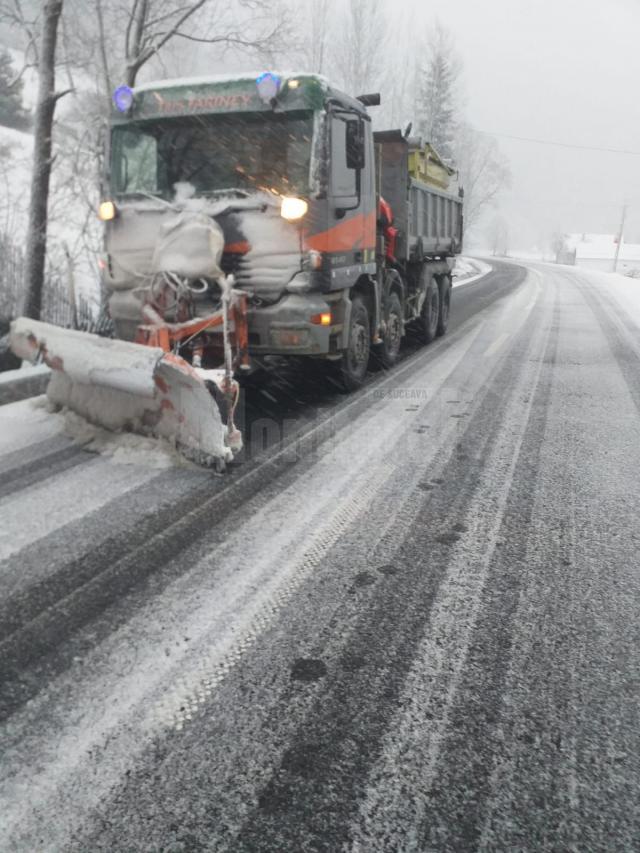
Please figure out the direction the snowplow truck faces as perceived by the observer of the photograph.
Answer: facing the viewer and to the left of the viewer

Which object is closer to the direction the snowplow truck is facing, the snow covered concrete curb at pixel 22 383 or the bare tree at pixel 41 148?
the snow covered concrete curb

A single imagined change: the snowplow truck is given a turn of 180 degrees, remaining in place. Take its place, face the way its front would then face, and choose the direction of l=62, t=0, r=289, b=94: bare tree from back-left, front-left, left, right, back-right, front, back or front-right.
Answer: front-left

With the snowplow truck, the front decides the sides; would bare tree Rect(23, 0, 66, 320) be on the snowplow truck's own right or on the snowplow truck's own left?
on the snowplow truck's own right

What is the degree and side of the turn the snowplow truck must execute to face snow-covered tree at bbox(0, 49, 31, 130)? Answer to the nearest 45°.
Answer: approximately 135° to its right
